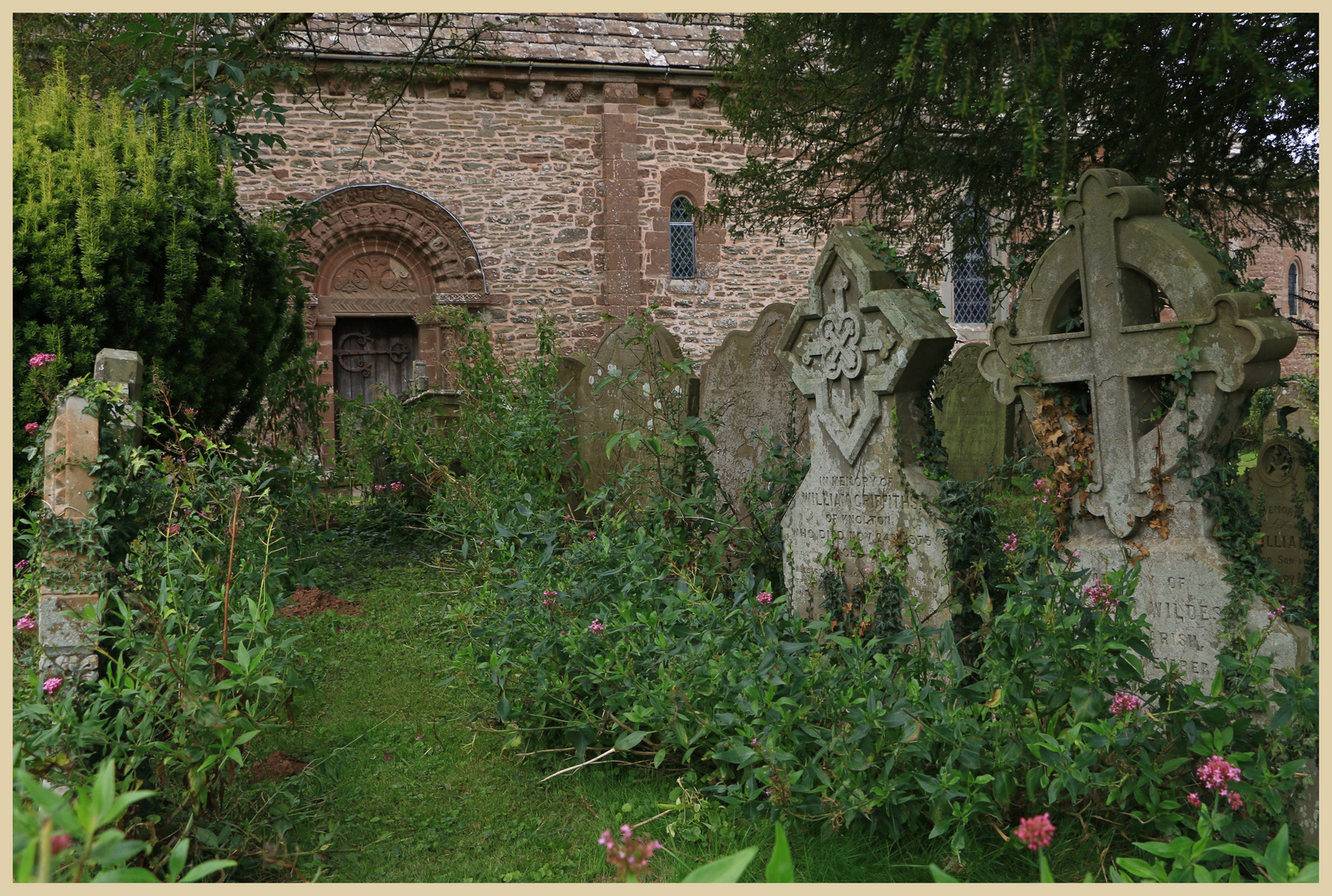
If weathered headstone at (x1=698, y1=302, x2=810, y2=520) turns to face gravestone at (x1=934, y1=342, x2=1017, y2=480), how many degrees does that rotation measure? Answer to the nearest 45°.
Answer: approximately 135° to its left

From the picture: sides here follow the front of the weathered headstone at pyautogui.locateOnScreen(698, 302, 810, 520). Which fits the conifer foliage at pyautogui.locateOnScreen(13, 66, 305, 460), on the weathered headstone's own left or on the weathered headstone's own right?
on the weathered headstone's own right

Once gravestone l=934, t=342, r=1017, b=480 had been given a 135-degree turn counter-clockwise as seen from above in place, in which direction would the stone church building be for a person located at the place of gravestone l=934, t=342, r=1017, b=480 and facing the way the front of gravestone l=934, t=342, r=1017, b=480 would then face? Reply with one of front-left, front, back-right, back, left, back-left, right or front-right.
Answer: left

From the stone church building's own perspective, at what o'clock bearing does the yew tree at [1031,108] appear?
The yew tree is roughly at 11 o'clock from the stone church building.

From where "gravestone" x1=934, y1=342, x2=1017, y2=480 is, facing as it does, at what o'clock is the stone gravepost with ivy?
The stone gravepost with ivy is roughly at 1 o'clock from the gravestone.

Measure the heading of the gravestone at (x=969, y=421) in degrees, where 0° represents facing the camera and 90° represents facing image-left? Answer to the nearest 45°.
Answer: approximately 0°

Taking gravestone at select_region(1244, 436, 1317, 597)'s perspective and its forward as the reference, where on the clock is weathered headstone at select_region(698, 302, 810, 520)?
The weathered headstone is roughly at 2 o'clock from the gravestone.

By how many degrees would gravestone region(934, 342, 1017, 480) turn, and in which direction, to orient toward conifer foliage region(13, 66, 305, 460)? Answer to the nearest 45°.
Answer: approximately 45° to its right

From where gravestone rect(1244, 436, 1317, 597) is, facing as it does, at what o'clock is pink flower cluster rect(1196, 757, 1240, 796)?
The pink flower cluster is roughly at 12 o'clock from the gravestone.
